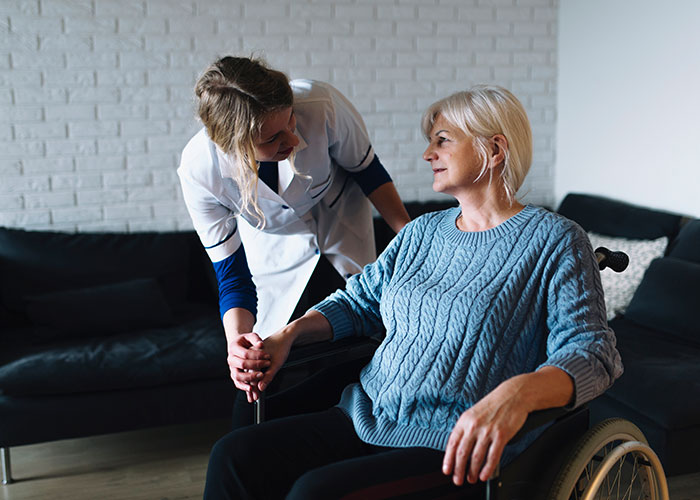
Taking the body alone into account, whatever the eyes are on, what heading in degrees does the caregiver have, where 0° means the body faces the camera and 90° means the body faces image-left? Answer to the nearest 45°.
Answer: approximately 0°

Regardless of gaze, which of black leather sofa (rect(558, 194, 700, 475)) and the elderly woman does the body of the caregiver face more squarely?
the elderly woman

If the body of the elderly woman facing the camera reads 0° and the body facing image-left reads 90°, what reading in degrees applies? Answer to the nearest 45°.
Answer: approximately 45°

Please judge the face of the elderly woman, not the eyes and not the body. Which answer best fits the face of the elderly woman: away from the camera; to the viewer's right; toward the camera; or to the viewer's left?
to the viewer's left

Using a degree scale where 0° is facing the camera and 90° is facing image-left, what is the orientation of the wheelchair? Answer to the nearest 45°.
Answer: approximately 45°
